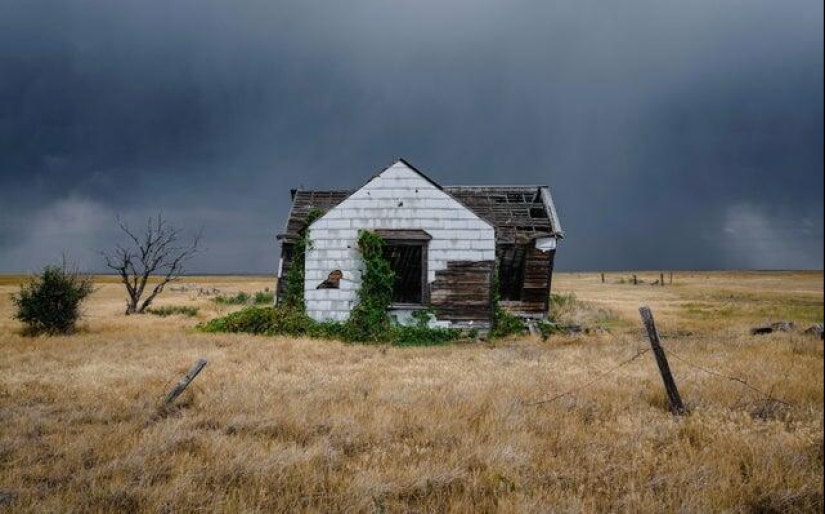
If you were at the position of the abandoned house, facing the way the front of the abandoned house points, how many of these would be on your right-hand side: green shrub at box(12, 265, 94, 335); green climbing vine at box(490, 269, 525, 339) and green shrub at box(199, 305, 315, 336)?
2

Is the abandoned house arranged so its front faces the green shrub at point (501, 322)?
no

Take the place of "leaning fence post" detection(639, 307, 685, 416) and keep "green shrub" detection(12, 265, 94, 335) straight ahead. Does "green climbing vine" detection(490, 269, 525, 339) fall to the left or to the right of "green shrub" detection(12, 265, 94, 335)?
right

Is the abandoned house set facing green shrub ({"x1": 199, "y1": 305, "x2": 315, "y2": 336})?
no

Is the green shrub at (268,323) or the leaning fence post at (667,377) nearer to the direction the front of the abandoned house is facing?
the leaning fence post

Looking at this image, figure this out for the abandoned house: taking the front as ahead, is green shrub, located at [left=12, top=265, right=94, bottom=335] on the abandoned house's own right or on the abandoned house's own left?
on the abandoned house's own right

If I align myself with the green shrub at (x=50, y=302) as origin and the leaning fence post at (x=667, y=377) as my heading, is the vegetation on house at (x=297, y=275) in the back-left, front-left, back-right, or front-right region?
front-left

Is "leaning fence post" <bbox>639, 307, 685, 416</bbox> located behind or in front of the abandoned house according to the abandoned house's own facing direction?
in front

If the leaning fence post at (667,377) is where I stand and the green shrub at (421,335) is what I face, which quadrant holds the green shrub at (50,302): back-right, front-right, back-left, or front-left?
front-left

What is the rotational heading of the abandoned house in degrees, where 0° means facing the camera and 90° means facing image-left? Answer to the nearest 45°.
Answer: approximately 0°
